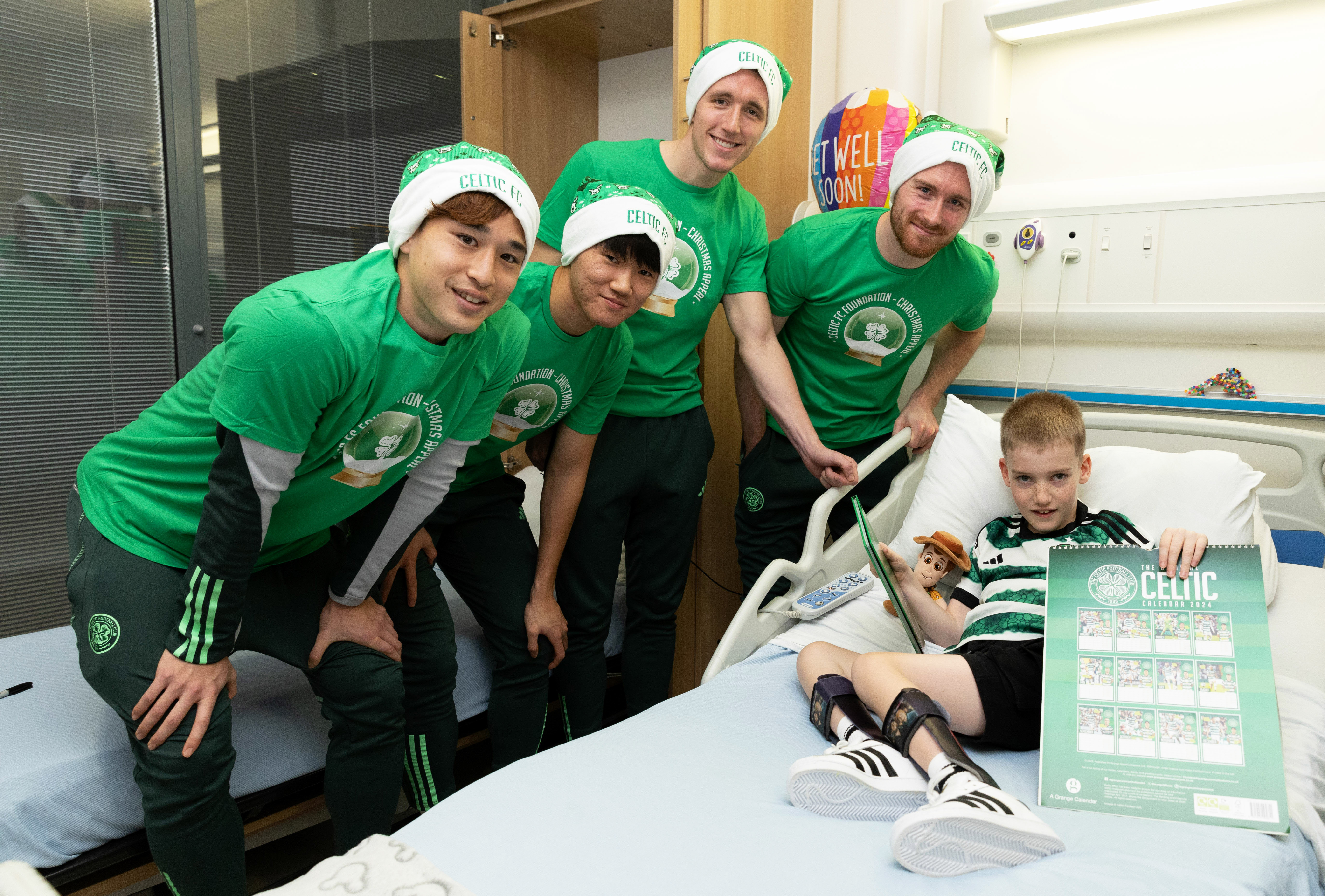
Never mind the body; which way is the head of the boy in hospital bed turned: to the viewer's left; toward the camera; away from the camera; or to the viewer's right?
toward the camera

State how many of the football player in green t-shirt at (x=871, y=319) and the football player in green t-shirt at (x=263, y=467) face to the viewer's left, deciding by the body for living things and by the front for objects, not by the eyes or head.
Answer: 0

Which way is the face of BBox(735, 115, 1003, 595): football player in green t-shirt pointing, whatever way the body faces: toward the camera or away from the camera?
toward the camera

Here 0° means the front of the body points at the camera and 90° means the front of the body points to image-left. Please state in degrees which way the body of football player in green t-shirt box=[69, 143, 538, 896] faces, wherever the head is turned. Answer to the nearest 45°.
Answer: approximately 315°

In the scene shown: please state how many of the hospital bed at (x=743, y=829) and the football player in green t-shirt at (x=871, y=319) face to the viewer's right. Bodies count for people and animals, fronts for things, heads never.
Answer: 0

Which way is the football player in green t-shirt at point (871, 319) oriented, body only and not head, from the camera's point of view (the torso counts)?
toward the camera

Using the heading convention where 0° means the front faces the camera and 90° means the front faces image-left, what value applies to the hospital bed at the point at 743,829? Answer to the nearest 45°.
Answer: approximately 45°

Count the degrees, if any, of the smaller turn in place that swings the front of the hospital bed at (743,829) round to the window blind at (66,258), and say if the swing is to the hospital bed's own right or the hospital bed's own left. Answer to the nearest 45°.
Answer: approximately 90° to the hospital bed's own right

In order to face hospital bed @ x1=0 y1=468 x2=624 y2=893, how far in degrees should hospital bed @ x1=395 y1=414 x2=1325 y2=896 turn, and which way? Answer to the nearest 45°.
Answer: approximately 45° to its right

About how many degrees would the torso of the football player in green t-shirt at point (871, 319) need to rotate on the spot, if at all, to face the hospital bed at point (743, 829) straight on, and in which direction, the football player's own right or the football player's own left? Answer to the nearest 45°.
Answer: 0° — they already face it
